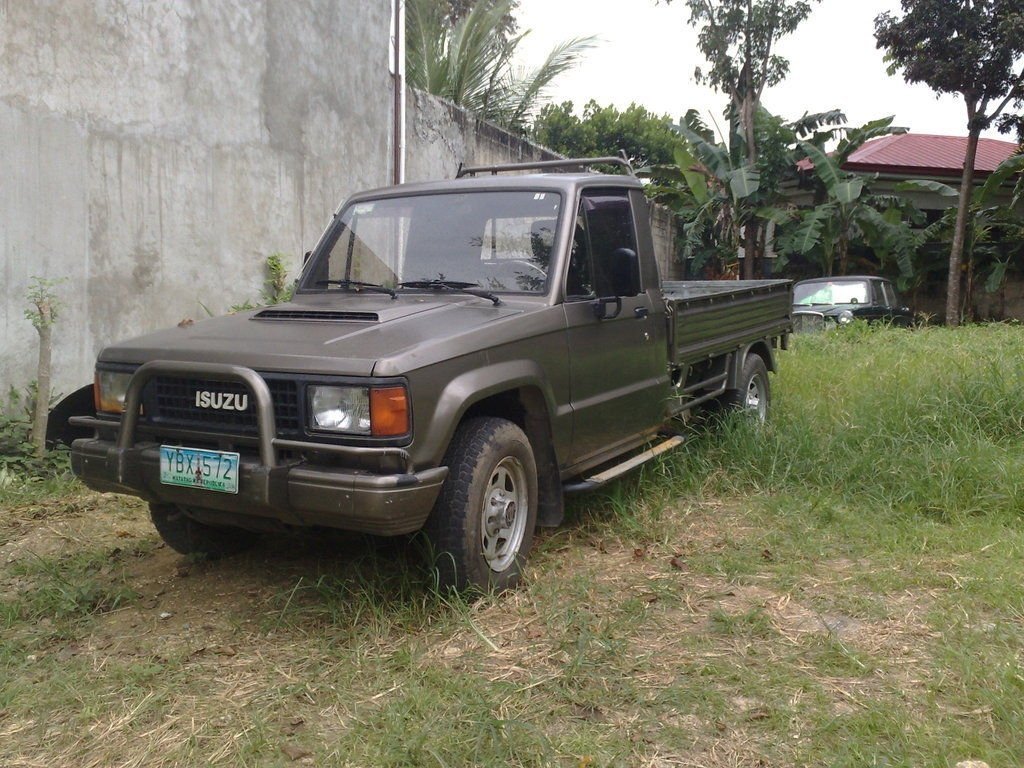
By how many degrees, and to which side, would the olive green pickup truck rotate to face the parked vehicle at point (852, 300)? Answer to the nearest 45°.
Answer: approximately 180°

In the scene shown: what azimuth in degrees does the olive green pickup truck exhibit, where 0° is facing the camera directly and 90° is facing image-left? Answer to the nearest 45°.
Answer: approximately 45°

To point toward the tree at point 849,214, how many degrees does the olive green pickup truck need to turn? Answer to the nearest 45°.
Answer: approximately 180°

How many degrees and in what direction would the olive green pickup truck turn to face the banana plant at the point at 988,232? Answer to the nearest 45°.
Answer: approximately 180°

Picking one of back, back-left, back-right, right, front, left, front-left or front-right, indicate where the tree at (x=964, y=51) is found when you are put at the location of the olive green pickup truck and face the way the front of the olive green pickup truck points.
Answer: back

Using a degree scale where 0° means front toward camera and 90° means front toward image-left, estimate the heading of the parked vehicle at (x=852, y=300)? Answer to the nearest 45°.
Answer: approximately 45°

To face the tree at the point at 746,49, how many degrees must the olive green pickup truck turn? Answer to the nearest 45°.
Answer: approximately 135° to its right

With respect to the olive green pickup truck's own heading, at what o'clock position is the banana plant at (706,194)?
The banana plant is roughly at 5 o'clock from the olive green pickup truck.

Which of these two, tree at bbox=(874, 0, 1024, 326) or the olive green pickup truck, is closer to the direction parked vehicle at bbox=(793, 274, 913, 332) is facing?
the olive green pickup truck
